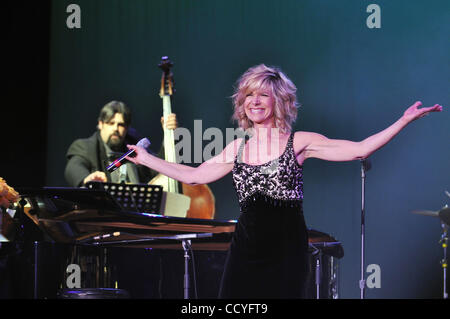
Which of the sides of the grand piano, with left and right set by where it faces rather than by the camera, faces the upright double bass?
right

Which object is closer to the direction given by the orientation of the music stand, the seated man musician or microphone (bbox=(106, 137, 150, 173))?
the seated man musician

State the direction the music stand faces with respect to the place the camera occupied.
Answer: facing away from the viewer

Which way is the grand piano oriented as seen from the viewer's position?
to the viewer's left

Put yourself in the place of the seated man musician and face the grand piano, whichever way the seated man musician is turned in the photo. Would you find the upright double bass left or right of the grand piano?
left
